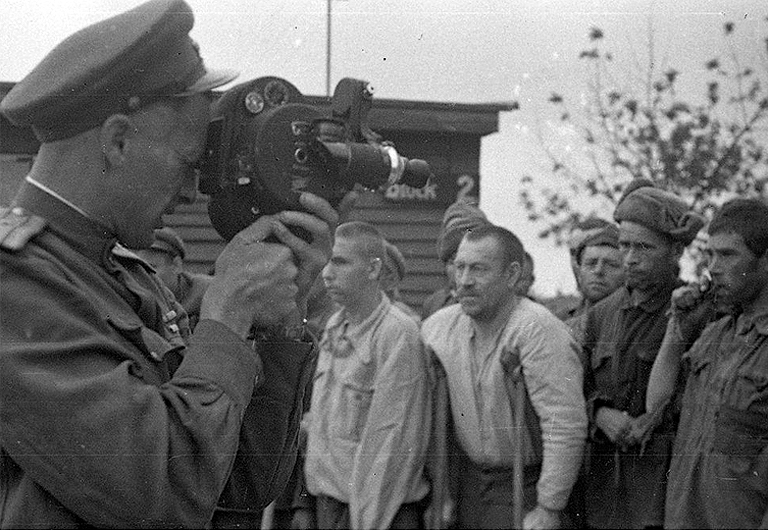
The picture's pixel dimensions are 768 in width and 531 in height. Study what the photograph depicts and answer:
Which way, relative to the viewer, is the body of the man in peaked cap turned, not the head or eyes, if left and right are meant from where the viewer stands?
facing to the right of the viewer

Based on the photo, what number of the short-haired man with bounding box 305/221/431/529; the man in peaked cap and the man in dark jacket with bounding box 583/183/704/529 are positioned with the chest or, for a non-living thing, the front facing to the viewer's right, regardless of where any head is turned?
1

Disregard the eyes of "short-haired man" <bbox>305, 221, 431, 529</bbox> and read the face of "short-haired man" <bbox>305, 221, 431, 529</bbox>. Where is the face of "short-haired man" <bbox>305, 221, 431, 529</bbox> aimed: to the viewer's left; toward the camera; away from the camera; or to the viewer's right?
to the viewer's left

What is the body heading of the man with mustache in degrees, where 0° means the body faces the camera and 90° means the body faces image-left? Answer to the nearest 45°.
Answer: approximately 45°

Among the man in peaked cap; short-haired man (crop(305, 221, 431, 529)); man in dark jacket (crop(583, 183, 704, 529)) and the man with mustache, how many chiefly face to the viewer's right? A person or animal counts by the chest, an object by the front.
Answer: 1

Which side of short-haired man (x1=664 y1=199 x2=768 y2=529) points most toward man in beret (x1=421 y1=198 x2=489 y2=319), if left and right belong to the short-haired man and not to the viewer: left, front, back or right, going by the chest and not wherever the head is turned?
right

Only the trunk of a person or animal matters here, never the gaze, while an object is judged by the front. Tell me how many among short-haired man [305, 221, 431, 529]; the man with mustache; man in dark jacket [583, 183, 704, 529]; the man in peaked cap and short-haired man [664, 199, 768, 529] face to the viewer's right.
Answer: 1

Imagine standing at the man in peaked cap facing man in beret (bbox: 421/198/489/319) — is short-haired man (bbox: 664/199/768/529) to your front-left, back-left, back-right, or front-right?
front-right

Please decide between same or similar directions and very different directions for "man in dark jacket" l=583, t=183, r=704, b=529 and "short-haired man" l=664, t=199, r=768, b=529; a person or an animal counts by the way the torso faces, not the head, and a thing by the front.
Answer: same or similar directions

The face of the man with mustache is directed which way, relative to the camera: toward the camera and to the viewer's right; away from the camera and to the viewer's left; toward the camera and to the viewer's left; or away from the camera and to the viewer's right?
toward the camera and to the viewer's left

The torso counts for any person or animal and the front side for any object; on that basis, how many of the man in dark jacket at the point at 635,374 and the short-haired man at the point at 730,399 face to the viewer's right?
0

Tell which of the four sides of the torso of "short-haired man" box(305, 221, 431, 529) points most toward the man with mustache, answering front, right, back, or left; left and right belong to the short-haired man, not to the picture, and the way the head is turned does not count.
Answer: left

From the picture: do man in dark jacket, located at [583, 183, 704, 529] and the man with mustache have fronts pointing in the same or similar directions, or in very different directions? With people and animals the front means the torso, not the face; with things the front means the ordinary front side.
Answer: same or similar directions

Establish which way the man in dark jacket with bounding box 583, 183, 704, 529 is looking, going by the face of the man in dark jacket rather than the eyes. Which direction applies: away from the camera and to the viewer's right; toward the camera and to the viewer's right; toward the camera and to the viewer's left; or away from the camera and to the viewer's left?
toward the camera and to the viewer's left
